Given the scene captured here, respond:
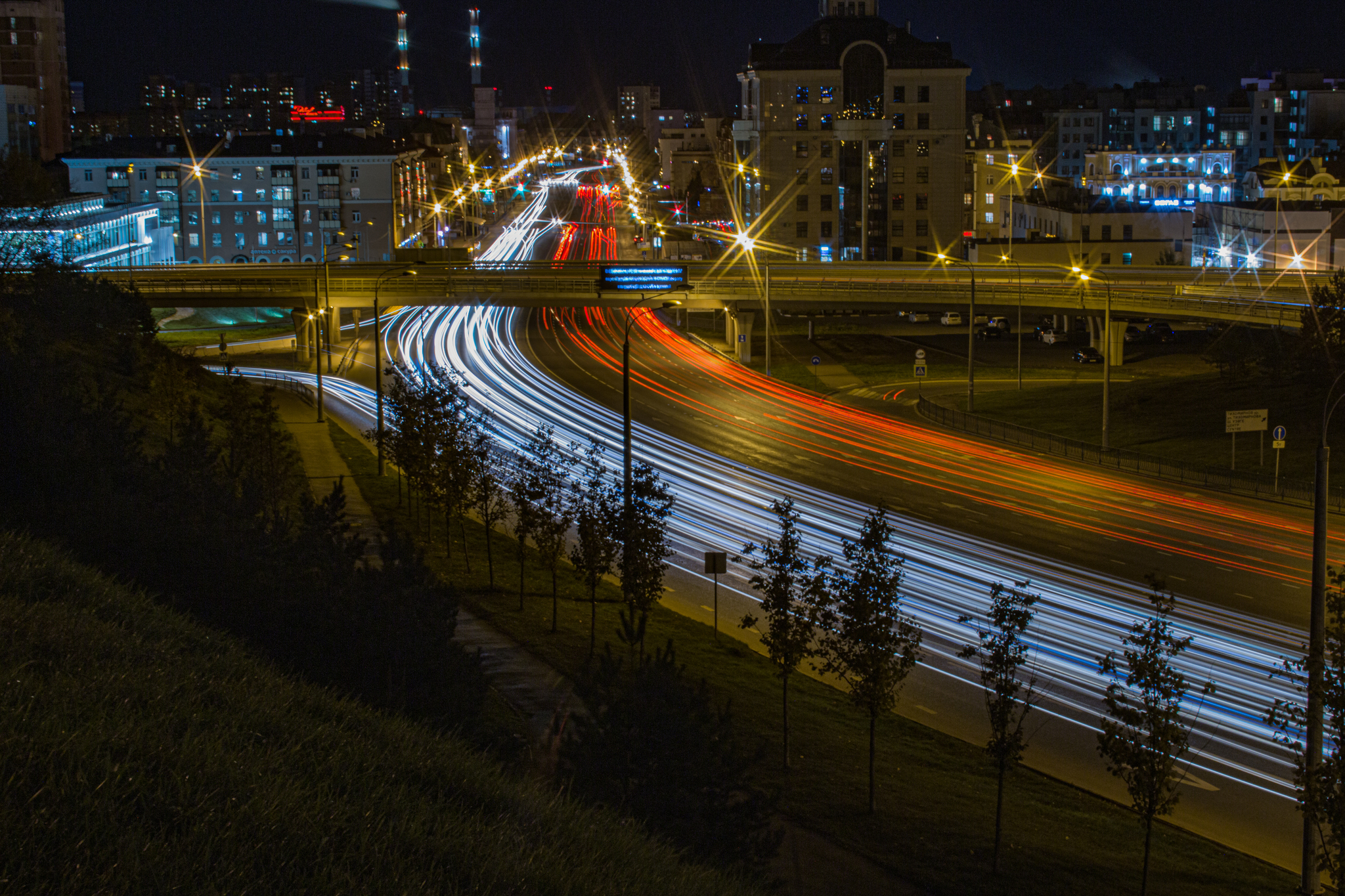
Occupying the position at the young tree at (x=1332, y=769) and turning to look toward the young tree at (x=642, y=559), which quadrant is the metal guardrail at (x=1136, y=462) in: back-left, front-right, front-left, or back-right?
front-right

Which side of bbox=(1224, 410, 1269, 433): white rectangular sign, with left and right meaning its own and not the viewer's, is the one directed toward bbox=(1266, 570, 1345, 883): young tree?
front

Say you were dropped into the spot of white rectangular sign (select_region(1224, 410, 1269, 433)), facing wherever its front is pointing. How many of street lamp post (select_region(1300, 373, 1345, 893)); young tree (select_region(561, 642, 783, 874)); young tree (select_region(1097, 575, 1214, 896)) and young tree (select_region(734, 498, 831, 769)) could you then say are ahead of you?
4

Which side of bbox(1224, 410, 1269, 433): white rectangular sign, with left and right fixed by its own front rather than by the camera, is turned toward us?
front

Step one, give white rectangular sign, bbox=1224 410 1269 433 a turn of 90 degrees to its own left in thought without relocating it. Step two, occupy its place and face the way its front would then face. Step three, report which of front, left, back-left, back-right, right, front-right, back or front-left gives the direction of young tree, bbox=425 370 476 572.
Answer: back-right

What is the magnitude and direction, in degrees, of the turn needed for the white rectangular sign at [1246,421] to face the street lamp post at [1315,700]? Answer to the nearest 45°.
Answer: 0° — it already faces it

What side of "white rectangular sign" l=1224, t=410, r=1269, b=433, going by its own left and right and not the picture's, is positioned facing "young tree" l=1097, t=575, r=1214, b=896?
front

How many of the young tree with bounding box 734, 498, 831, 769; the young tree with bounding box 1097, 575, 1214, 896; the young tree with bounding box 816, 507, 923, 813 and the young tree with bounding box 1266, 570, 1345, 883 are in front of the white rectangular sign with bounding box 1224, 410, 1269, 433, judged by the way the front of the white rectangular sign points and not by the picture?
4

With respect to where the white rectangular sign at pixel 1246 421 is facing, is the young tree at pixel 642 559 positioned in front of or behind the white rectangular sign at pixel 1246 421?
in front

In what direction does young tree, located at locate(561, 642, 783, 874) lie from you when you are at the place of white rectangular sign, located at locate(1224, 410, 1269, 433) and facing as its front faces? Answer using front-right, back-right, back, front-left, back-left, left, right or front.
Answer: front

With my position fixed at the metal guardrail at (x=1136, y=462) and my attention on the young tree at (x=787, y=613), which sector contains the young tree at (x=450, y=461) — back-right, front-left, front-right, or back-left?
front-right

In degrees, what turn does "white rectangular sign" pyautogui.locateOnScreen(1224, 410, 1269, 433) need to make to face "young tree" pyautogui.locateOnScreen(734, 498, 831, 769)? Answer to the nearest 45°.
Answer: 0° — it already faces it

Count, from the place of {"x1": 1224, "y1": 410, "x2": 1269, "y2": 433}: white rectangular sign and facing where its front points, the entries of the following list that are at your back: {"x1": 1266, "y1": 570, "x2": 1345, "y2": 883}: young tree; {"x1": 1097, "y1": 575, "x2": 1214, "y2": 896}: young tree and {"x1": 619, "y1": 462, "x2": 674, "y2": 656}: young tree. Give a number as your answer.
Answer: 0

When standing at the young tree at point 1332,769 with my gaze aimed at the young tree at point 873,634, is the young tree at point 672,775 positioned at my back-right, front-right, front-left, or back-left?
front-left

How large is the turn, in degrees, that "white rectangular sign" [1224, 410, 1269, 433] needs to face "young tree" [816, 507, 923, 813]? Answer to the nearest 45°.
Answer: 0° — it already faces it
